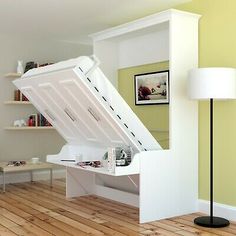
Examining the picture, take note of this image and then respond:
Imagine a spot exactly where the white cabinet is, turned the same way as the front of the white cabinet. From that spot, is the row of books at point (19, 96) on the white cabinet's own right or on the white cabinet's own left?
on the white cabinet's own right

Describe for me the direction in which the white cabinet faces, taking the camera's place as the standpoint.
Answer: facing the viewer and to the left of the viewer

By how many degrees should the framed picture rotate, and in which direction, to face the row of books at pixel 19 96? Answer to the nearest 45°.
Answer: approximately 90° to its right

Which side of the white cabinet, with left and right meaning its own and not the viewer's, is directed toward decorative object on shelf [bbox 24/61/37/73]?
right

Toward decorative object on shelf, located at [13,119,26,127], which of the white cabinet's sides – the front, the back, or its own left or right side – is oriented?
right

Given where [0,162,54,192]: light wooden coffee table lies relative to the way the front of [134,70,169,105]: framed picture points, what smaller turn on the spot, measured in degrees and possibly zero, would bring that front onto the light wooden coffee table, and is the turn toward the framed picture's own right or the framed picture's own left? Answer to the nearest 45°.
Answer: approximately 45° to the framed picture's own right

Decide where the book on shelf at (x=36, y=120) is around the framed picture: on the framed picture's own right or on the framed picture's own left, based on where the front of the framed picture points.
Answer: on the framed picture's own right

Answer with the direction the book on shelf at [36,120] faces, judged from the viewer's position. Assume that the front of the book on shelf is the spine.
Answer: facing the viewer
